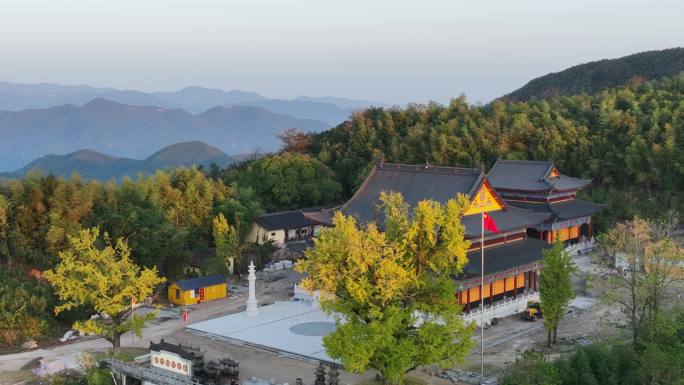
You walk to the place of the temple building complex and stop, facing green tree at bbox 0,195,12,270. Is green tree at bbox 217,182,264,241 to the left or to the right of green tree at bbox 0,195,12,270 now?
right

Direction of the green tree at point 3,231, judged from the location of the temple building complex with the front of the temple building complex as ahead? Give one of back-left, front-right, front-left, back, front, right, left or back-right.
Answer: front-right

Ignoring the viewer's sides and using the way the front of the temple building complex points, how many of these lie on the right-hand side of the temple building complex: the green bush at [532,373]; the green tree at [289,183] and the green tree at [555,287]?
1

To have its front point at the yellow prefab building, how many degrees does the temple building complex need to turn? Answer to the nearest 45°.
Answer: approximately 45° to its right

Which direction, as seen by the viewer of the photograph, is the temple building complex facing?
facing the viewer and to the left of the viewer

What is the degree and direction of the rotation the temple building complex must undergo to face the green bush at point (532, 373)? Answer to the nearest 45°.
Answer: approximately 45° to its left

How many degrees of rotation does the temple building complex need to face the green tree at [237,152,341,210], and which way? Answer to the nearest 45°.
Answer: approximately 90° to its right

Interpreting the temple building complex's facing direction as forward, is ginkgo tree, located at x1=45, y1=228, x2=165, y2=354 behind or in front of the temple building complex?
in front

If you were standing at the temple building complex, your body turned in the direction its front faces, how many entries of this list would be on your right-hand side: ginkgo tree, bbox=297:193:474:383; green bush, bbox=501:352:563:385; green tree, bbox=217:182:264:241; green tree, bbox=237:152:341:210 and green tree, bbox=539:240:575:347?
2

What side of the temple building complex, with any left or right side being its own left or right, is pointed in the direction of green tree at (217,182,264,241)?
right

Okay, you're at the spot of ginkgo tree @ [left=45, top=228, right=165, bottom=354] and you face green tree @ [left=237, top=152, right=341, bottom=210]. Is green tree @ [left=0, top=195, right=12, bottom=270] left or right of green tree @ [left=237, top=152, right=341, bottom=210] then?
left

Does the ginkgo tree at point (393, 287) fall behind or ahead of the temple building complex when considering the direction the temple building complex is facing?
ahead
